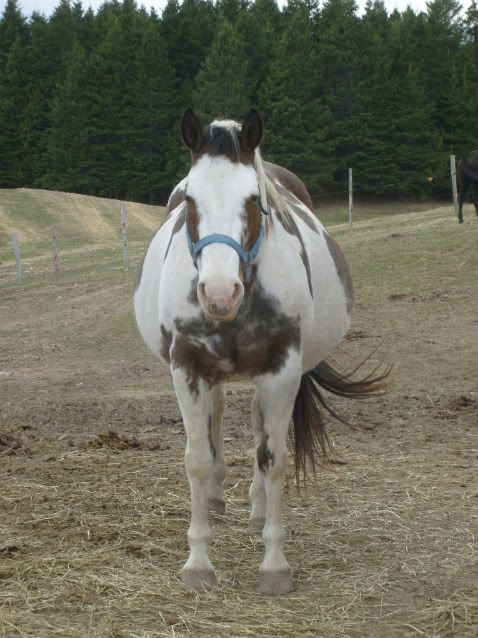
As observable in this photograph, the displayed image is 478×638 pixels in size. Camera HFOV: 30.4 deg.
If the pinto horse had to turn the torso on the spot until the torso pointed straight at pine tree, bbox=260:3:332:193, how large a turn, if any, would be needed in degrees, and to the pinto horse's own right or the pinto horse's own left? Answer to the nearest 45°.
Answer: approximately 180°

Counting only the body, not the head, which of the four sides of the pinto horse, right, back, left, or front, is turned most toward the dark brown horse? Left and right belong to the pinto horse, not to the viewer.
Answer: back

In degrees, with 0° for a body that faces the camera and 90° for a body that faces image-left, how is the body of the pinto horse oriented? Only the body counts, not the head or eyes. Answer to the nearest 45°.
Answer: approximately 0°

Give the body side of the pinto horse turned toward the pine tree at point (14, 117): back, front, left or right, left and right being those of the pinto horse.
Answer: back

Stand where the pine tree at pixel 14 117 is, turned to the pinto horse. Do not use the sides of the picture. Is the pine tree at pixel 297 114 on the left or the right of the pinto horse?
left

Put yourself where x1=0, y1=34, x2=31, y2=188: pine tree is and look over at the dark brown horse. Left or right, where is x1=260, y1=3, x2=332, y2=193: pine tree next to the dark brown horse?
left

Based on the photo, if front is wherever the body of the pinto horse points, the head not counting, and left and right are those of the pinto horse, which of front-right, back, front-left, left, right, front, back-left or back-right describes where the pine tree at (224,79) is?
back
